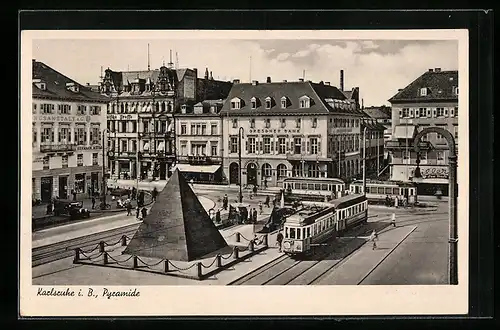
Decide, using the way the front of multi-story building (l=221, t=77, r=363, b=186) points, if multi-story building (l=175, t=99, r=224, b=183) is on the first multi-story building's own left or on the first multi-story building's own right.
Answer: on the first multi-story building's own right

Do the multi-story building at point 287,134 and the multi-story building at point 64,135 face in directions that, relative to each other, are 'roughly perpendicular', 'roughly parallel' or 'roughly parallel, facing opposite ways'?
roughly perpendicular

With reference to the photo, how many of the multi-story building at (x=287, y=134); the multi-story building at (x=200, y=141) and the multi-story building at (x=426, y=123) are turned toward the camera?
3

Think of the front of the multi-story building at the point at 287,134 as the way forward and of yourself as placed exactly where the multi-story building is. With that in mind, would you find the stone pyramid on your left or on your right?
on your right

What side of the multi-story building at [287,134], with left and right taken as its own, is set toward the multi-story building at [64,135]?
right

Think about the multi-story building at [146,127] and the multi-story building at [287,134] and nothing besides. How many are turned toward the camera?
2

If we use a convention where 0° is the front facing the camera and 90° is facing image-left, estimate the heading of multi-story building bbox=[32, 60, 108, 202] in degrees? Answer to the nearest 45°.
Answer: approximately 315°

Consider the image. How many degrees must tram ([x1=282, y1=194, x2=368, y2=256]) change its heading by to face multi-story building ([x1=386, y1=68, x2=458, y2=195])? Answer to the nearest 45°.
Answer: approximately 135° to its left

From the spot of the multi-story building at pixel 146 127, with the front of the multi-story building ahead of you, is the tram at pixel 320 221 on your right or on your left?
on your left

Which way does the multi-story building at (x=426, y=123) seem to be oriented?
toward the camera

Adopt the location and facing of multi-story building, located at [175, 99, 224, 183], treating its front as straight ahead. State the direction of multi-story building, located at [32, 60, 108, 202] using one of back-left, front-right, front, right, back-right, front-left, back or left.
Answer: right

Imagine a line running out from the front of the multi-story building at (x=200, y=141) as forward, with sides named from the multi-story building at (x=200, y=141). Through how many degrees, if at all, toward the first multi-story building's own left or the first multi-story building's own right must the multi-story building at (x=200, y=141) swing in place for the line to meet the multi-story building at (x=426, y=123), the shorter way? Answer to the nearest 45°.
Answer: approximately 90° to the first multi-story building's own left
